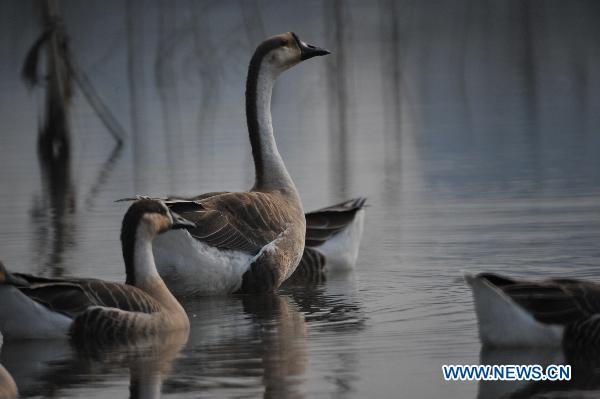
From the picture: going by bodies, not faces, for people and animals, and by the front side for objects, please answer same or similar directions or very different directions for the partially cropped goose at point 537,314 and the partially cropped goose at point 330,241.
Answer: very different directions

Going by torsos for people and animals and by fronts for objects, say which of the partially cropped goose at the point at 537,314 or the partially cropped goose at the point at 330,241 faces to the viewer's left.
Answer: the partially cropped goose at the point at 330,241

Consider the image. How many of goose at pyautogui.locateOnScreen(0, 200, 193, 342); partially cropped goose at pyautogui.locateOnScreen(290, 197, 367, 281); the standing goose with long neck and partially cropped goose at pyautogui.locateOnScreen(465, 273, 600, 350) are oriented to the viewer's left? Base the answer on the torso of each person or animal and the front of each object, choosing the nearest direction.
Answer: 1

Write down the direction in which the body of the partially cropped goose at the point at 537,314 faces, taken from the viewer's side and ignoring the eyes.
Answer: to the viewer's right

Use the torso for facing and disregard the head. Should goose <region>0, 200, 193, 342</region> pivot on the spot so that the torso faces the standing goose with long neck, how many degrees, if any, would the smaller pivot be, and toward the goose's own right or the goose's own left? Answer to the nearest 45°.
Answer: approximately 45° to the goose's own left

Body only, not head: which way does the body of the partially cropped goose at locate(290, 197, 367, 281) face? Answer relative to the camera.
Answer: to the viewer's left

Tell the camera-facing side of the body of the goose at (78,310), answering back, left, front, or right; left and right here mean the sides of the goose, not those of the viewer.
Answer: right

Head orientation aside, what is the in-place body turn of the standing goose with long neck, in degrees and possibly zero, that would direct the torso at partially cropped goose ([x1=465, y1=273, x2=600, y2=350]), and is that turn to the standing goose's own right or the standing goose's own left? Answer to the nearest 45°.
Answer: approximately 45° to the standing goose's own right

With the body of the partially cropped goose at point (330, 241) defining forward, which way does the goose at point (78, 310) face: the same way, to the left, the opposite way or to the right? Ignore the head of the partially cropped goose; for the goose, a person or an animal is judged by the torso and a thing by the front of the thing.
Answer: the opposite way

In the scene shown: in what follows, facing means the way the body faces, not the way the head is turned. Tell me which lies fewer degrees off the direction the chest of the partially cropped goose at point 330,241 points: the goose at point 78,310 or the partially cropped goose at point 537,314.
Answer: the goose

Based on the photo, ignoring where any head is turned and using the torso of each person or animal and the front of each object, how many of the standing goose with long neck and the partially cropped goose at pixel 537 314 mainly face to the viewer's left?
0

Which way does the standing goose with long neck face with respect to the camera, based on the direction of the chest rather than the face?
to the viewer's right

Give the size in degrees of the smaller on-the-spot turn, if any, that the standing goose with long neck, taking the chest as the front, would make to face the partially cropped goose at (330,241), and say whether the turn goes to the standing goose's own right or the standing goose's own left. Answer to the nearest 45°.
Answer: approximately 45° to the standing goose's own left

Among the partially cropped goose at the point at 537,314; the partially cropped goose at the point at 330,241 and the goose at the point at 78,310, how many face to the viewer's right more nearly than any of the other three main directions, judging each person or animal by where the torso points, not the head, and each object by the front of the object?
2
